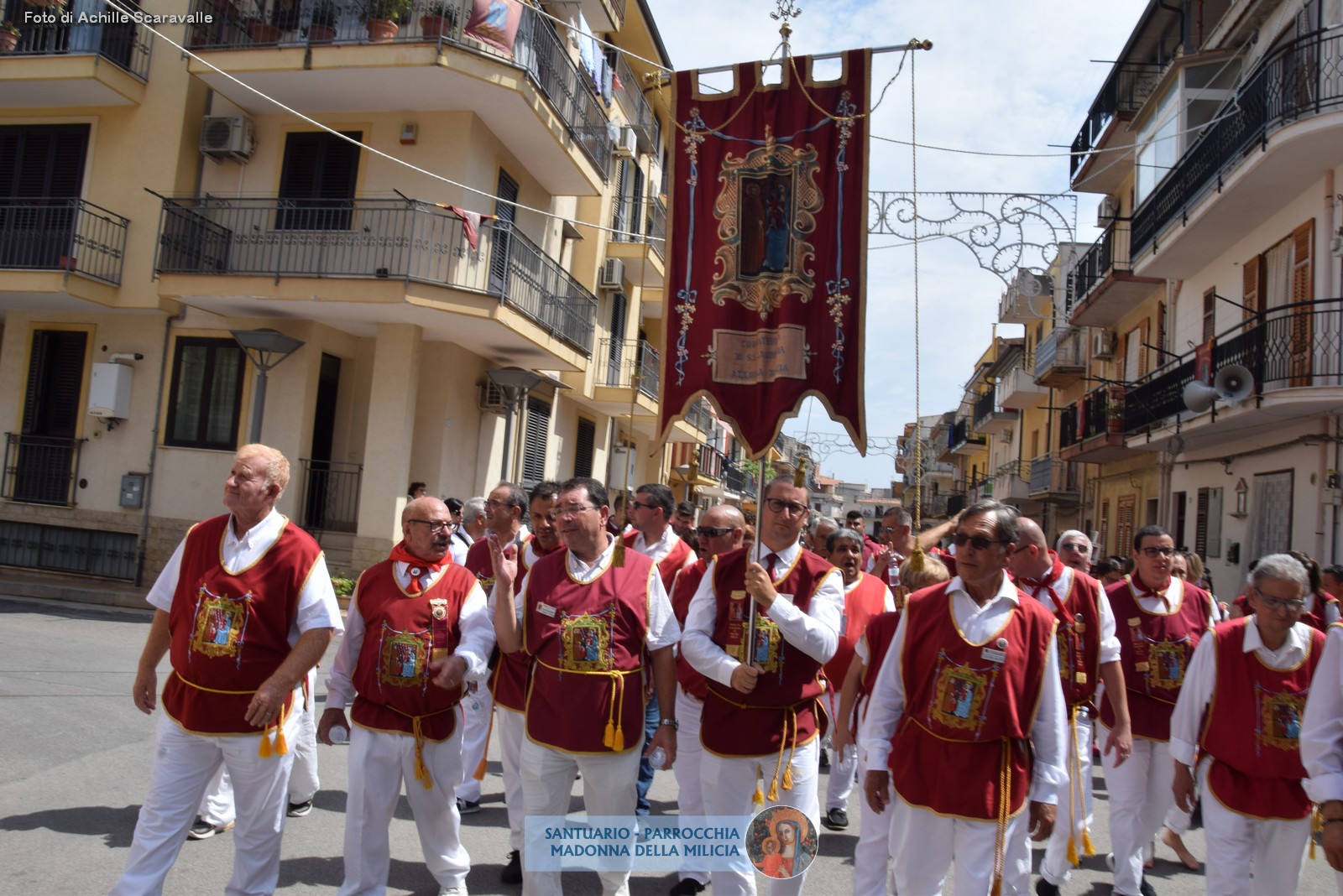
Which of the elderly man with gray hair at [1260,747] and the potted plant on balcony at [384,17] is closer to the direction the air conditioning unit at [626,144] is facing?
the elderly man with gray hair

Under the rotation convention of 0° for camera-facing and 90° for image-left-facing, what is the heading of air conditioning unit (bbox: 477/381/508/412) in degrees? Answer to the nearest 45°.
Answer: approximately 315°

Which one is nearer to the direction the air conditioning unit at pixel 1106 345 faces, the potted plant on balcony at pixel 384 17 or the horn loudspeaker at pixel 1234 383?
the potted plant on balcony

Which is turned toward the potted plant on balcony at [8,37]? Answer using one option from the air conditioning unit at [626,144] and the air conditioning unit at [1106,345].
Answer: the air conditioning unit at [1106,345]

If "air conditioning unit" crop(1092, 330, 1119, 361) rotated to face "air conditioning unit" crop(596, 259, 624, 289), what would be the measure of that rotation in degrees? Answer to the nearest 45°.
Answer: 0° — it already faces it

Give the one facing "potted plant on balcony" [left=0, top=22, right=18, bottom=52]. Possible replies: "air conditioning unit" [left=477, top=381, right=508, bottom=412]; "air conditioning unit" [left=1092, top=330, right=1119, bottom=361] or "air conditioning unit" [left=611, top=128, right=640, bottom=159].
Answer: "air conditioning unit" [left=1092, top=330, right=1119, bottom=361]
